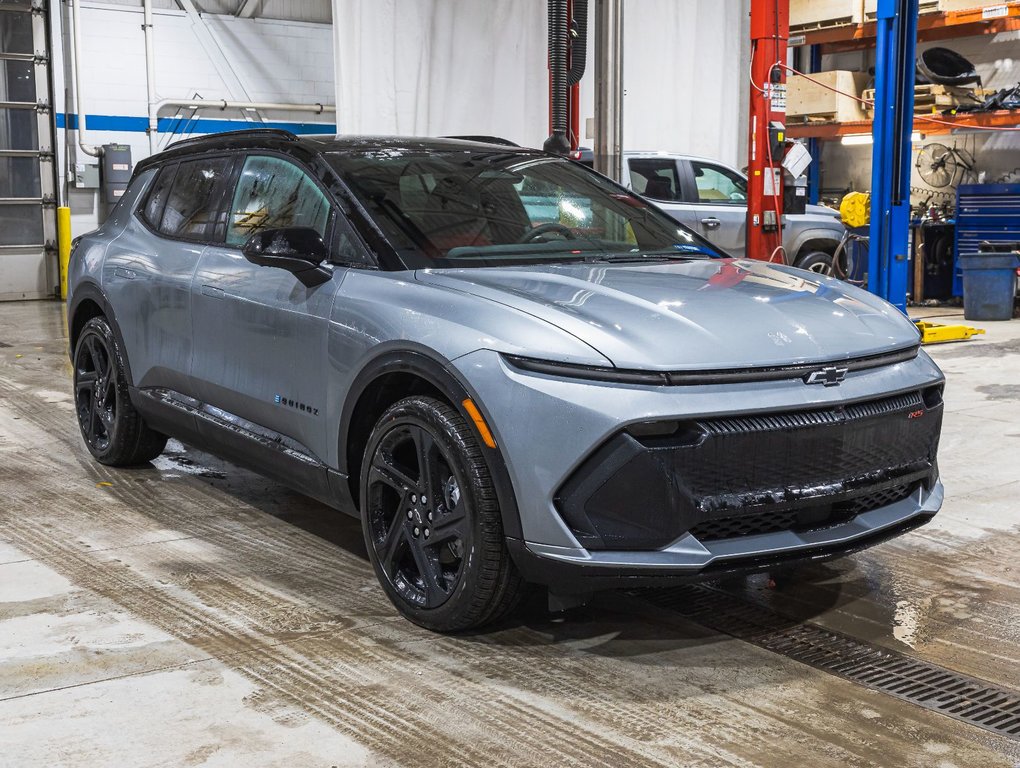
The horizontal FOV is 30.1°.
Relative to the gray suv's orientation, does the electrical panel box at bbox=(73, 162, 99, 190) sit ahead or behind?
behind

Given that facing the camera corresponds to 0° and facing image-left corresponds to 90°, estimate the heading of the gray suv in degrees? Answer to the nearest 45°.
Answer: approximately 315°

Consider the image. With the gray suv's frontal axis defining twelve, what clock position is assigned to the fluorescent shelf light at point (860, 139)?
The fluorescent shelf light is roughly at 8 o'clock from the gray suv.

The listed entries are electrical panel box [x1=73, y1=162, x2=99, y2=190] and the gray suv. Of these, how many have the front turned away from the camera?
0

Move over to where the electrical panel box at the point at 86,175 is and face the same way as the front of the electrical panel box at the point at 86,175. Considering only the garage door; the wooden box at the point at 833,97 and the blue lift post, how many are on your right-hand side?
1

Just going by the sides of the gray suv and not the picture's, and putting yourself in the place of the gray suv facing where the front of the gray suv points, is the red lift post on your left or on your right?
on your left

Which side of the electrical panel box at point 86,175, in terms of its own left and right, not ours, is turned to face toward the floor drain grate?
front

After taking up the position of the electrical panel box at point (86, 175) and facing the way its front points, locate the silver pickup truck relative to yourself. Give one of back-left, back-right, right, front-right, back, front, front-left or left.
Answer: front-left

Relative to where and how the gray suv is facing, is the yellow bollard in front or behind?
behind

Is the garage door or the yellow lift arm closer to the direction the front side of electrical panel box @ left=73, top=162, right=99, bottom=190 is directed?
the yellow lift arm

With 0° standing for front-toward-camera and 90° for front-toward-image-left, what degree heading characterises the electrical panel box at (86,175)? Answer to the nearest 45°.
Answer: approximately 0°

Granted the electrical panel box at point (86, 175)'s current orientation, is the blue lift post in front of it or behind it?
in front
